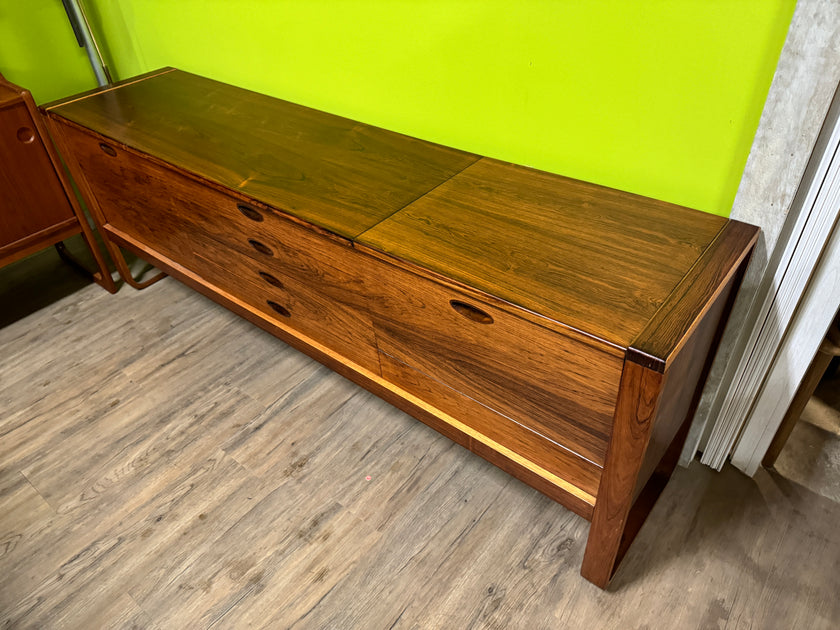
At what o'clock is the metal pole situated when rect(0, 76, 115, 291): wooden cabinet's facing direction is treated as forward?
The metal pole is roughly at 9 o'clock from the wooden cabinet.

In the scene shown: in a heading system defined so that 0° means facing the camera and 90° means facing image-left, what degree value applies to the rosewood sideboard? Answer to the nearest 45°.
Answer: approximately 45°

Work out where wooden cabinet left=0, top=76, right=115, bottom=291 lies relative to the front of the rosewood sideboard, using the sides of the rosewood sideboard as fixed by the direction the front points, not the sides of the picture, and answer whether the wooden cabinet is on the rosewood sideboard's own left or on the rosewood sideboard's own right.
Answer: on the rosewood sideboard's own right

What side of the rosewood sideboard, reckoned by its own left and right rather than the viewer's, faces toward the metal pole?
right

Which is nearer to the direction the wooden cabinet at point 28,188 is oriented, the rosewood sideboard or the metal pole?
the rosewood sideboard
